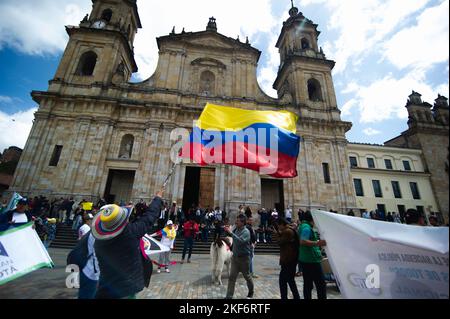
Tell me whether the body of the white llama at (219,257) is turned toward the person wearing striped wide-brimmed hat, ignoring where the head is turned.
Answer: no
